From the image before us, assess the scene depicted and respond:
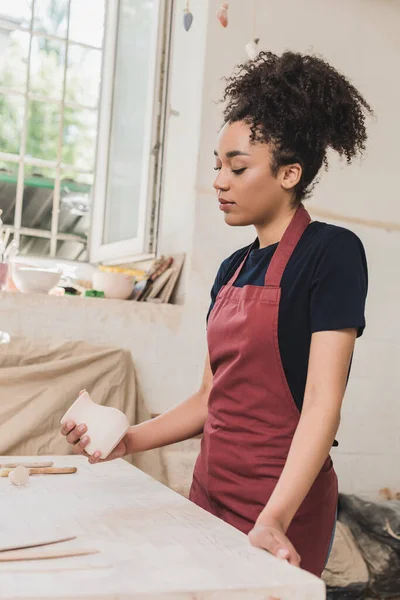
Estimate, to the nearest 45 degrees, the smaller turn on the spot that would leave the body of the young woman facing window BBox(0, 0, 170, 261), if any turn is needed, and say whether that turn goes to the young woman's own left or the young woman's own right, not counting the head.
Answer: approximately 135° to the young woman's own right

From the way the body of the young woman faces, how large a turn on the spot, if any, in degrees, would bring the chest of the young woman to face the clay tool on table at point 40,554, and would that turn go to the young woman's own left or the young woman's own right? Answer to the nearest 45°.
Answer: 0° — they already face it

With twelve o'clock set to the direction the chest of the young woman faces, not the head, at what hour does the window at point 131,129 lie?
The window is roughly at 4 o'clock from the young woman.

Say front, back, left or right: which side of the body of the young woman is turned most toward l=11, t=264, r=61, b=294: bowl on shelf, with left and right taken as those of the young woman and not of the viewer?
right

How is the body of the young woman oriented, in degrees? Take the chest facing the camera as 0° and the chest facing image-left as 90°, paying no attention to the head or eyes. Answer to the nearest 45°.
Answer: approximately 45°

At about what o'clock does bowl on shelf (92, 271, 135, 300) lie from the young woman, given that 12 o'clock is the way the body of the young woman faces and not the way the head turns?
The bowl on shelf is roughly at 4 o'clock from the young woman.
